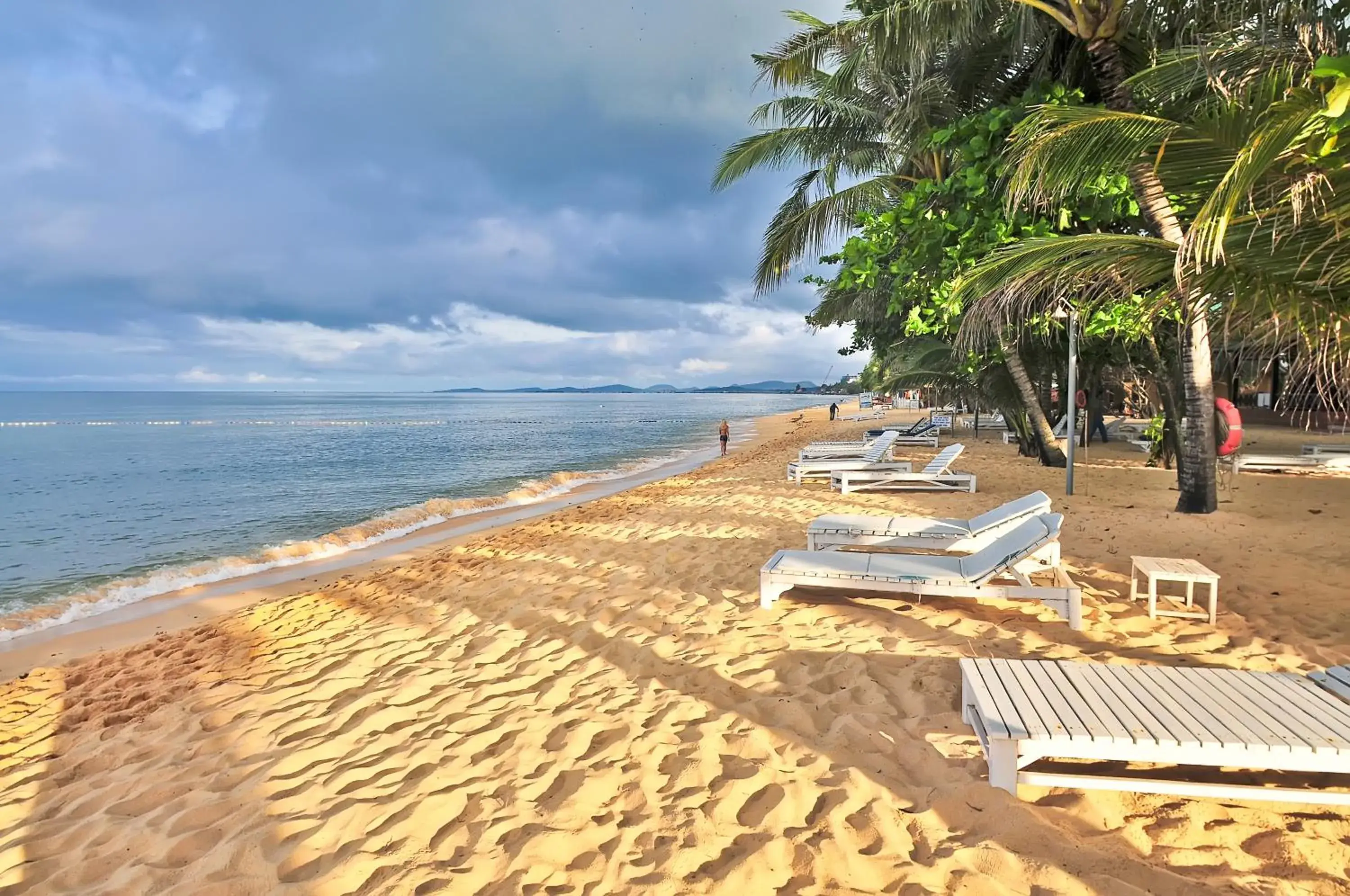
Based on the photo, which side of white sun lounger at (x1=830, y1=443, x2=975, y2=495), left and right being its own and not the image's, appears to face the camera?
left

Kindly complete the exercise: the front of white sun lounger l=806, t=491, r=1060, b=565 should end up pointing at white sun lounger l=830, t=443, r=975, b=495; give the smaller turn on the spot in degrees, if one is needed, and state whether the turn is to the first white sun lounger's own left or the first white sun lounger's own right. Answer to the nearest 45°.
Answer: approximately 90° to the first white sun lounger's own right

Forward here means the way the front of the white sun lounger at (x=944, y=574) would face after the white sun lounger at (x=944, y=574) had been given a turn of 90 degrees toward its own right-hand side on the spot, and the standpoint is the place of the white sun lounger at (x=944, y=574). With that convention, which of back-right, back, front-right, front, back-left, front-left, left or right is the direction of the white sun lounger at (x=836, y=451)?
front

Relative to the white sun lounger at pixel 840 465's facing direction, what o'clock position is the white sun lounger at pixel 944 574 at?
the white sun lounger at pixel 944 574 is roughly at 9 o'clock from the white sun lounger at pixel 840 465.

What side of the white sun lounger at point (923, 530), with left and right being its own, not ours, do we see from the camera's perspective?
left

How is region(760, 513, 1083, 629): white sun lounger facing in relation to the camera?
to the viewer's left

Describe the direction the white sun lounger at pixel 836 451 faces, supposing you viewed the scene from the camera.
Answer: facing to the left of the viewer

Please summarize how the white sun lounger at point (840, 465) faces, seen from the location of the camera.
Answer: facing to the left of the viewer

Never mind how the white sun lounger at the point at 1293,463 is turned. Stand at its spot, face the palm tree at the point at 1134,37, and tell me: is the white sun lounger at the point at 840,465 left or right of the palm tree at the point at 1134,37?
right

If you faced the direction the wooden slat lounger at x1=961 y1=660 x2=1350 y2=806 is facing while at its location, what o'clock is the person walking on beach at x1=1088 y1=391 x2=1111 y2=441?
The person walking on beach is roughly at 3 o'clock from the wooden slat lounger.

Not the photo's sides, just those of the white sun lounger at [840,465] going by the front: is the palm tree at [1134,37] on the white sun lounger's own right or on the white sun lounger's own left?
on the white sun lounger's own left

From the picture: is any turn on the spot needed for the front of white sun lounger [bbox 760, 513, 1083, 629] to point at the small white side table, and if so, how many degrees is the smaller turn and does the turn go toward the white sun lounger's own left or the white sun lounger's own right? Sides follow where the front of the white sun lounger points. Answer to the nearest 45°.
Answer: approximately 180°

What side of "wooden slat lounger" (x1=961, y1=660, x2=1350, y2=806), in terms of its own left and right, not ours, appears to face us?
left
